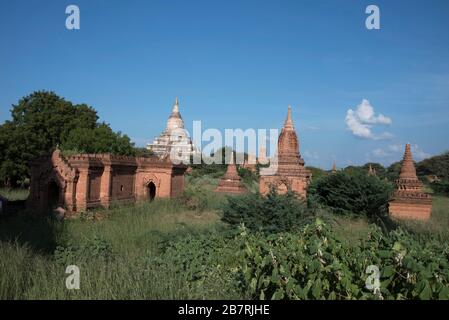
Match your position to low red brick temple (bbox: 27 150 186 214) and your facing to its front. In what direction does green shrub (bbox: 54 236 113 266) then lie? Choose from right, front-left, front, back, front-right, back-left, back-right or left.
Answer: front-left

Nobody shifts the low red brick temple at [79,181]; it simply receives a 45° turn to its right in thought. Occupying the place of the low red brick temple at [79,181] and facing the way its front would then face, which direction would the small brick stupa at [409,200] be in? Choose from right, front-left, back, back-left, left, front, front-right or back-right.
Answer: back

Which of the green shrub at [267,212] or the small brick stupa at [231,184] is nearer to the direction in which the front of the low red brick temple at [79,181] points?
the green shrub

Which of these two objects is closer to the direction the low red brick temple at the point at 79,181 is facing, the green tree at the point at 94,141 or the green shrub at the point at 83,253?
the green shrub

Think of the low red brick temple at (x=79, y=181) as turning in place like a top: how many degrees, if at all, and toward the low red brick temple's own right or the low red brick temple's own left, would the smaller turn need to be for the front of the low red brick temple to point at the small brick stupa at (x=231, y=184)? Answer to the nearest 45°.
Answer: approximately 180°

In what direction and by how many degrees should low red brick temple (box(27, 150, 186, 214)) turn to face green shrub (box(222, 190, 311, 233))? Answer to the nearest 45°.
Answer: approximately 90° to its left

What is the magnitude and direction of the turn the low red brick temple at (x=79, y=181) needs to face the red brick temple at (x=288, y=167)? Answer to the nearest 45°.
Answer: approximately 135° to its left

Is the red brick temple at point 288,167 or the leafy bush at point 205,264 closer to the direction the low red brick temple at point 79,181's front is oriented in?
the leafy bush

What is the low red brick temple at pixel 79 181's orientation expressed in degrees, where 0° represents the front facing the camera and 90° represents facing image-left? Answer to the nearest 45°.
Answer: approximately 45°

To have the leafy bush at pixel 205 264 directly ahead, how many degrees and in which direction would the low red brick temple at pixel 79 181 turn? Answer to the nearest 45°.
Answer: approximately 45° to its left

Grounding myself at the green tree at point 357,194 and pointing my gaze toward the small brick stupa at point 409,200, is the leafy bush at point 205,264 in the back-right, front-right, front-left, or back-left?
back-right

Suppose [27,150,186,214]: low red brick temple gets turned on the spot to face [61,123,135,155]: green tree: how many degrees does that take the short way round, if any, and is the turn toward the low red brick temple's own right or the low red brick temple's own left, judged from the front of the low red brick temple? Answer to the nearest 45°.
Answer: approximately 135° to the low red brick temple's own right

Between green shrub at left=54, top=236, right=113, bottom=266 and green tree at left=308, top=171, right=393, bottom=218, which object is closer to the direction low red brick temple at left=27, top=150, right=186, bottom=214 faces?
the green shrub

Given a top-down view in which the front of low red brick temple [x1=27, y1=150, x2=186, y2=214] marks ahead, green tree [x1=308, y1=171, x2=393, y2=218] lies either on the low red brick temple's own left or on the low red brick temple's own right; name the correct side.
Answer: on the low red brick temple's own left
